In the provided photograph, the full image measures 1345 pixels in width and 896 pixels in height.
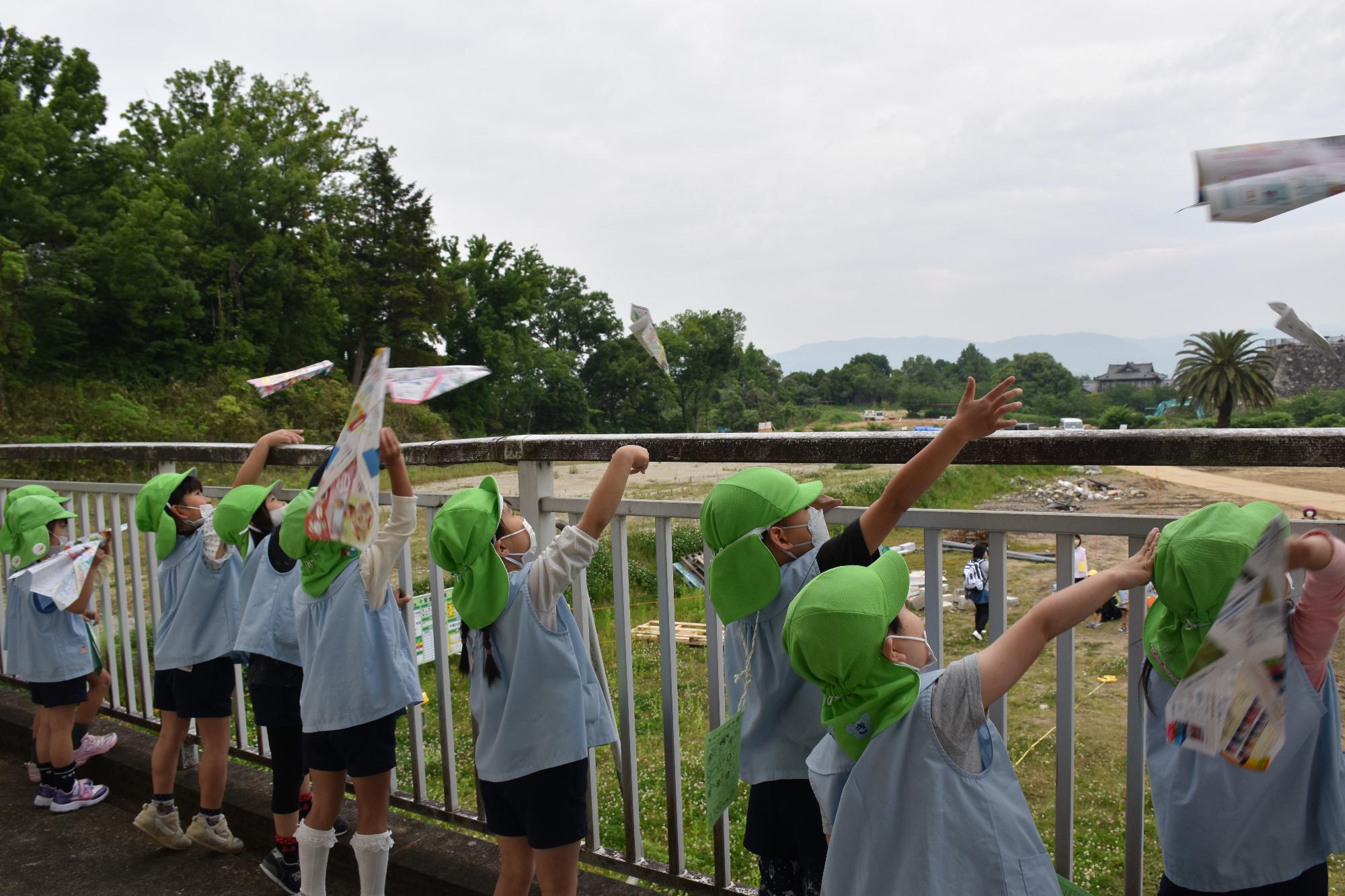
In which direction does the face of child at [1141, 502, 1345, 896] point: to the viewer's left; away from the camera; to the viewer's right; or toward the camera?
away from the camera

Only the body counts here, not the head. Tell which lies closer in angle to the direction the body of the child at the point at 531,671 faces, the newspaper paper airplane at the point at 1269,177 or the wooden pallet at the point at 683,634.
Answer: the wooden pallet

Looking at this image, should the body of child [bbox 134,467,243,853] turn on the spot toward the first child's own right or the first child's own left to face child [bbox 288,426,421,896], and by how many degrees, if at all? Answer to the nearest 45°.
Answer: approximately 90° to the first child's own right

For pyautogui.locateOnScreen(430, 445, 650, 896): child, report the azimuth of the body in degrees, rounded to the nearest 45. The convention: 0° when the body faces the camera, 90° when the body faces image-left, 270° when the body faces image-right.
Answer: approximately 225°

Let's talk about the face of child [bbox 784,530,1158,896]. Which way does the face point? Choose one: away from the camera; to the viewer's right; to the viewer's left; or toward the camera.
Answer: to the viewer's right

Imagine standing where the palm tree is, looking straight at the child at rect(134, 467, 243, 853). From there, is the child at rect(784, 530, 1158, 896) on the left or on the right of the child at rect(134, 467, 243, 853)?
left
